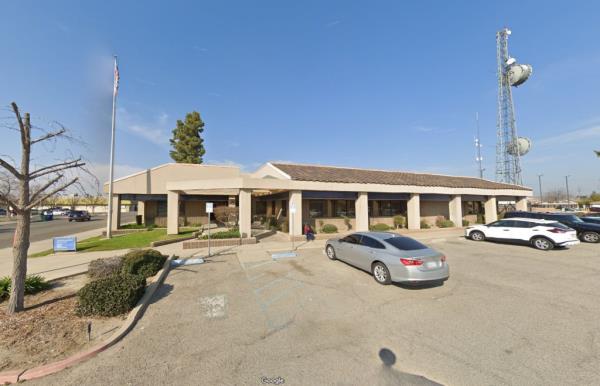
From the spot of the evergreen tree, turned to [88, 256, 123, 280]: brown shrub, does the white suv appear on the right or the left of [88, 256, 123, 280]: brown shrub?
left

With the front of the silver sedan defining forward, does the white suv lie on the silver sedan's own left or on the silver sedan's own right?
on the silver sedan's own right

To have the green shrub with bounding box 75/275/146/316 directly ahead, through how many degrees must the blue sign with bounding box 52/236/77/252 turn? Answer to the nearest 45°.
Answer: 0° — it already faces it

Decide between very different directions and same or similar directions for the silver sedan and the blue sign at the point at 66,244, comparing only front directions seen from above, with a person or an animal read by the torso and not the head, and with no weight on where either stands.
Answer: very different directions

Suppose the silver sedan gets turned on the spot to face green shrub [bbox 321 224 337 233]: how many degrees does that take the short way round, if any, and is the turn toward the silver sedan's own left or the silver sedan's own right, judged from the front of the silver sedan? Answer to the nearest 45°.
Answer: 0° — it already faces it

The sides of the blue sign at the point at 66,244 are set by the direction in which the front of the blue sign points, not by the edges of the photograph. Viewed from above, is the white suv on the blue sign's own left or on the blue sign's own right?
on the blue sign's own left

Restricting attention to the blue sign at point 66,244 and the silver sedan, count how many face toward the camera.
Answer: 1

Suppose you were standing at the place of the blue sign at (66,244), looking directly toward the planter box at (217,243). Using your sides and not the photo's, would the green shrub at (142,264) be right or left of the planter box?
right

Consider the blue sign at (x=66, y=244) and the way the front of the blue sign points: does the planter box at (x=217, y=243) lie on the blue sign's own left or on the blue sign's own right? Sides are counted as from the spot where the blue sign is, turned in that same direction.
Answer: on the blue sign's own left

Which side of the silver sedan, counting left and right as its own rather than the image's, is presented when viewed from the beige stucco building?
front

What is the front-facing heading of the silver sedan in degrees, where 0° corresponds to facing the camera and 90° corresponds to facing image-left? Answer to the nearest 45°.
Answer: approximately 135°

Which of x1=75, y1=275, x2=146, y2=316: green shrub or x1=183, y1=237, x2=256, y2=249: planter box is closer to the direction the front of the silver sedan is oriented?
the planter box

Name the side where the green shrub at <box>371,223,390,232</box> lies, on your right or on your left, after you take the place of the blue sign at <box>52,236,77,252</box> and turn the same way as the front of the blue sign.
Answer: on your left

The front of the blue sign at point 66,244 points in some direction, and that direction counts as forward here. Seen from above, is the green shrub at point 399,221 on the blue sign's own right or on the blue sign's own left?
on the blue sign's own left

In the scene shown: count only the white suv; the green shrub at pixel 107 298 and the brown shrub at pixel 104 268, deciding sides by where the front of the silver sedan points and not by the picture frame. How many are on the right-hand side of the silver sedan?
1
